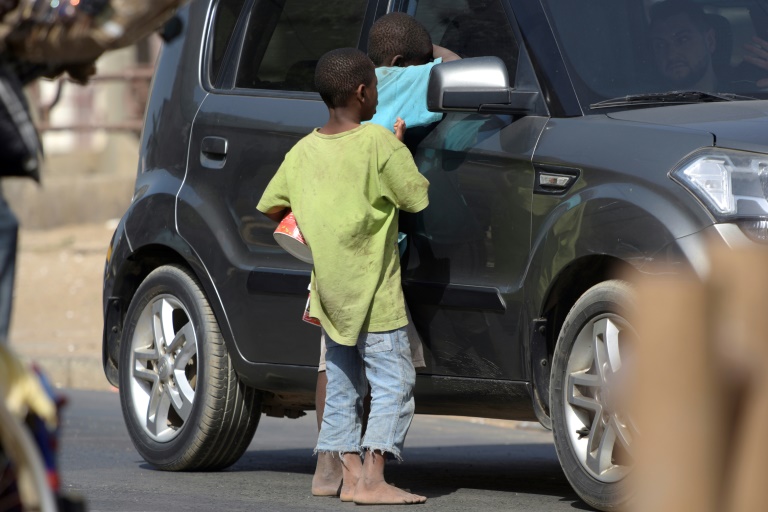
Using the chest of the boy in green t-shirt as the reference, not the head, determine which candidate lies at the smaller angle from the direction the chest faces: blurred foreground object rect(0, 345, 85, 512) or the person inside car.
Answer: the person inside car

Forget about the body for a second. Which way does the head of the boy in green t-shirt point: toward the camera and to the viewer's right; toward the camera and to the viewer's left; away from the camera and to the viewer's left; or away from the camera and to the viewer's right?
away from the camera and to the viewer's right

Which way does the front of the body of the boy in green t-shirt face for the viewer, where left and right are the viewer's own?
facing away from the viewer and to the right of the viewer

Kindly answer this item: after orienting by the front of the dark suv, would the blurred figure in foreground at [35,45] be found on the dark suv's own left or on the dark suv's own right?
on the dark suv's own right

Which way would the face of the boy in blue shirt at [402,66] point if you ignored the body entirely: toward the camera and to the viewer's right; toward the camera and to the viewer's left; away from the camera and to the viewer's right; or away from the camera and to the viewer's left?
away from the camera and to the viewer's right

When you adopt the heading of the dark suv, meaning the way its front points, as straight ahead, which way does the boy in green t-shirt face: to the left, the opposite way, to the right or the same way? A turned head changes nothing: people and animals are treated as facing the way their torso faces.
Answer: to the left

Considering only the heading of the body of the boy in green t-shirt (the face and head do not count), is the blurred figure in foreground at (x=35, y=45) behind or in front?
behind
